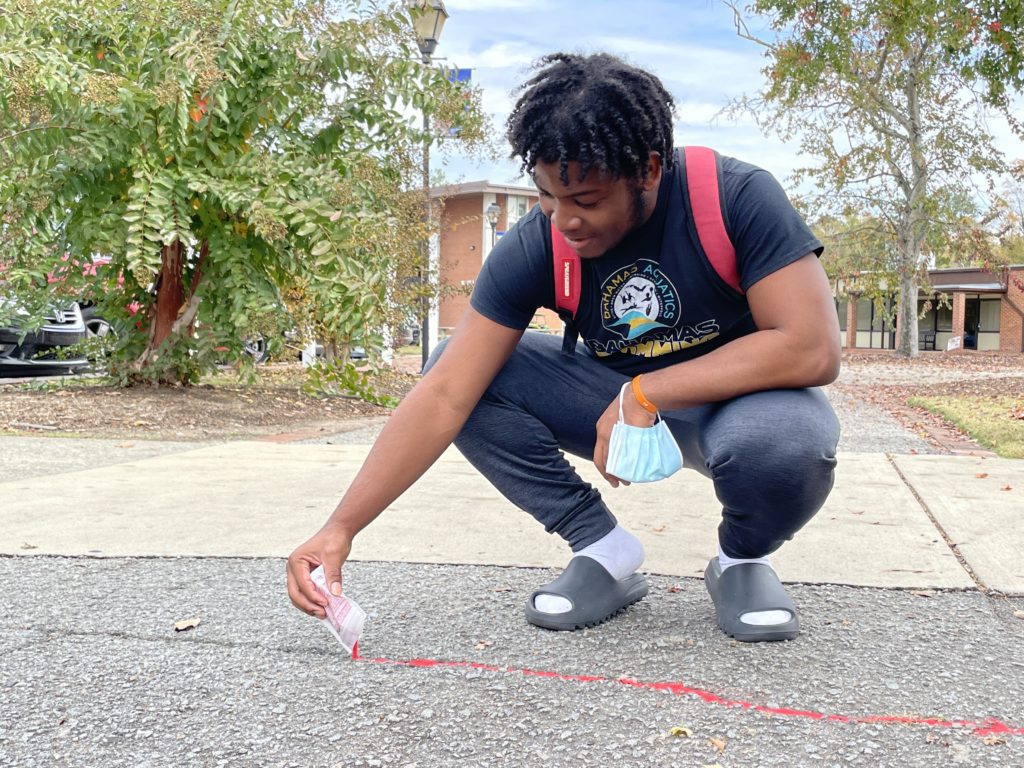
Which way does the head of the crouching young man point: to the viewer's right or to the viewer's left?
to the viewer's left

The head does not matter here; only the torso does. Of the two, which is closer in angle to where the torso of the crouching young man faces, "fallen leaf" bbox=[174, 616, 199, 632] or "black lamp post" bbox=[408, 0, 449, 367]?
the fallen leaf

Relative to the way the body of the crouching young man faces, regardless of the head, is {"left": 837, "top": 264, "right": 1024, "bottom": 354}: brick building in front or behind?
behind

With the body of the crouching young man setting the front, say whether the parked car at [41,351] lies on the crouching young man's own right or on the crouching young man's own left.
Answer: on the crouching young man's own right

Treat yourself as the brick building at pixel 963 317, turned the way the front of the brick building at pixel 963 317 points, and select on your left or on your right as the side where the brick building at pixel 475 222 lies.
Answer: on your right

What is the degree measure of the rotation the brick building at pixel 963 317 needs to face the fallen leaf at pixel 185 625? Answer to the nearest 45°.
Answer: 0° — it already faces it

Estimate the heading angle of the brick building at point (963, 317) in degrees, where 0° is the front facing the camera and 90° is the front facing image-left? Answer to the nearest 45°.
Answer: approximately 0°

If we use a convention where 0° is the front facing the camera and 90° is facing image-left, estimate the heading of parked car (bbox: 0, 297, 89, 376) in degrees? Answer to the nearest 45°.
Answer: approximately 315°

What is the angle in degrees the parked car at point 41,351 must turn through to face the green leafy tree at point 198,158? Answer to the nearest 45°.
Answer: approximately 45° to its right

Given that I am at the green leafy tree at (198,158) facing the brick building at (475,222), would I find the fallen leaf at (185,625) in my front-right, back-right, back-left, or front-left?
back-right

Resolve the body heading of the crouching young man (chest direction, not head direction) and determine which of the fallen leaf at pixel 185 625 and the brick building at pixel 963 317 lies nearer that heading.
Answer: the fallen leaf
